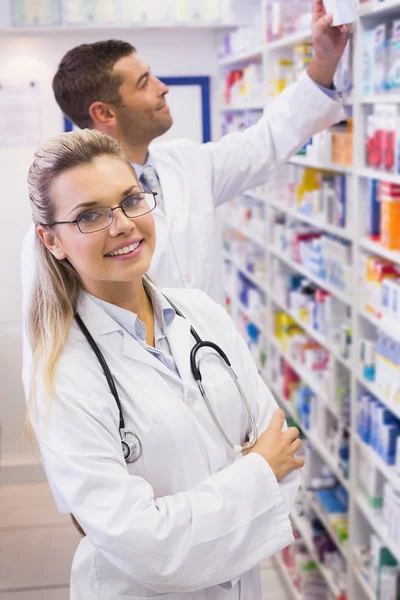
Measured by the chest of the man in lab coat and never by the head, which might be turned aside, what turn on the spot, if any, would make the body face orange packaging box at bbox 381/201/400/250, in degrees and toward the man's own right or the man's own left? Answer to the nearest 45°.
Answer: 0° — they already face it

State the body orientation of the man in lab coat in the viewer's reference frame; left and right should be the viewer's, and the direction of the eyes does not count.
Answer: facing the viewer and to the right of the viewer

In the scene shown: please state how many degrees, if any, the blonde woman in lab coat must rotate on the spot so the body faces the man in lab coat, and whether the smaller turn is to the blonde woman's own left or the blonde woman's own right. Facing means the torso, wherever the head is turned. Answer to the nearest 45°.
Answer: approximately 135° to the blonde woman's own left

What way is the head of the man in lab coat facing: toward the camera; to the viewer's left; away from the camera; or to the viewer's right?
to the viewer's right

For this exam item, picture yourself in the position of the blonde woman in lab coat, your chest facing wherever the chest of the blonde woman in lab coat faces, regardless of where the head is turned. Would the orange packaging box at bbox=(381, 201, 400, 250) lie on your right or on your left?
on your left

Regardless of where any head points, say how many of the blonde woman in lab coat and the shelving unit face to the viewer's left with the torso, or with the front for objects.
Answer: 1

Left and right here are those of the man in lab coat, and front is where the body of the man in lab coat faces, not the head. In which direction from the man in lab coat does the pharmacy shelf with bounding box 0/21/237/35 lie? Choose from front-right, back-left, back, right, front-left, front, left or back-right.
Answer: back-left

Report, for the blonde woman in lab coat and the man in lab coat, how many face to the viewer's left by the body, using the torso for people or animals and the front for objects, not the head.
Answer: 0

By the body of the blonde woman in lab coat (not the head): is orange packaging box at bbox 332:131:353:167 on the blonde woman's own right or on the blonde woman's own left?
on the blonde woman's own left

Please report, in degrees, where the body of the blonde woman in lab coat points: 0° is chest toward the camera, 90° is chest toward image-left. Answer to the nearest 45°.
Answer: approximately 315°

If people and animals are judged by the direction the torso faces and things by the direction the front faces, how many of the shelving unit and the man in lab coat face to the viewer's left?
1

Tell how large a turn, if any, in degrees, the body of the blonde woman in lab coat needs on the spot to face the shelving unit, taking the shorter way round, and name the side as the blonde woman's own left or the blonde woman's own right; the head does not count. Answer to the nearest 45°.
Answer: approximately 90° to the blonde woman's own left

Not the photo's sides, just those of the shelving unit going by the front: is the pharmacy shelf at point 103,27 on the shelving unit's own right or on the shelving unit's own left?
on the shelving unit's own right

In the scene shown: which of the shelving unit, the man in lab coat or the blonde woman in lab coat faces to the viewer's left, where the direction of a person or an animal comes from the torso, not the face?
the shelving unit

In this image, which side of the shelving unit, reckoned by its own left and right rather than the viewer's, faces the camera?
left
